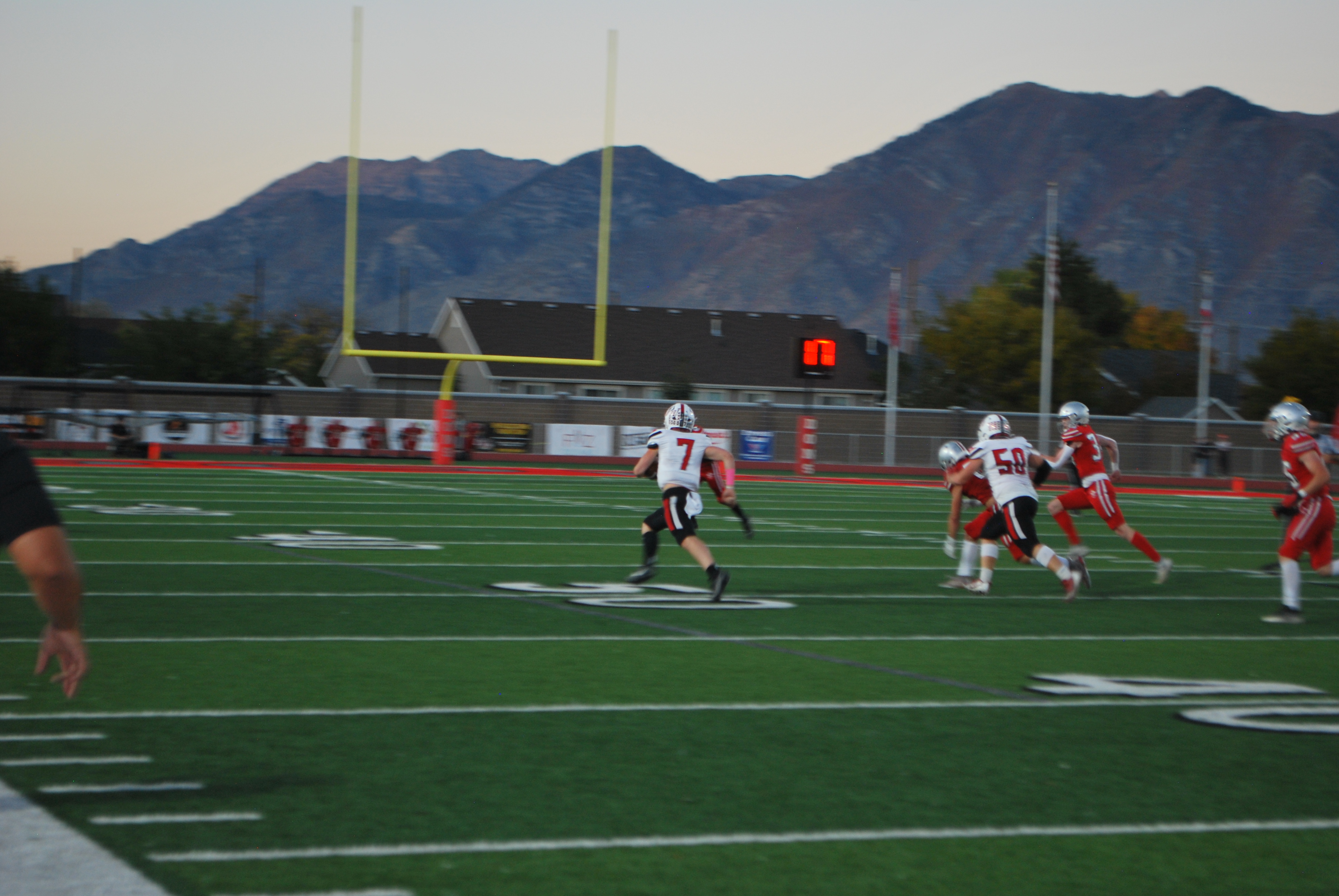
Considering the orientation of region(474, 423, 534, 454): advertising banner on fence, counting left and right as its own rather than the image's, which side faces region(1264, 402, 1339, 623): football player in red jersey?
front

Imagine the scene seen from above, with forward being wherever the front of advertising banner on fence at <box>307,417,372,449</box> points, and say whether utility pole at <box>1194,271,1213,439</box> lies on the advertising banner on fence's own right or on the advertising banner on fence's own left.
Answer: on the advertising banner on fence's own left

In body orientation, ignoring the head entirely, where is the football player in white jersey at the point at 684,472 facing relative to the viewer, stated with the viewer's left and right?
facing away from the viewer and to the left of the viewer

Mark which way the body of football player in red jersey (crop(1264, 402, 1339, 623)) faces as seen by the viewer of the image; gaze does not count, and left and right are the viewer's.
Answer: facing to the left of the viewer

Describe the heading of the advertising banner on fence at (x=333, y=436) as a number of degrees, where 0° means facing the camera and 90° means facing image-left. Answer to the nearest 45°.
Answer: approximately 0°

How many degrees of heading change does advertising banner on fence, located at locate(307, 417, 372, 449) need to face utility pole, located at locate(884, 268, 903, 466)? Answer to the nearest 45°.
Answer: approximately 90° to its left

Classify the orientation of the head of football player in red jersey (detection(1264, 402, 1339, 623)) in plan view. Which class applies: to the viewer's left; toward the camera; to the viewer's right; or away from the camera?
to the viewer's left

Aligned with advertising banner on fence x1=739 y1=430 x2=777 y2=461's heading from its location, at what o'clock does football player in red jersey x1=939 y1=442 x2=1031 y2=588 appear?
The football player in red jersey is roughly at 12 o'clock from the advertising banner on fence.

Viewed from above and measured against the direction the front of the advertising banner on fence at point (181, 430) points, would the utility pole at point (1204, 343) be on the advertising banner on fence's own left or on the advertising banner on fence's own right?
on the advertising banner on fence's own left

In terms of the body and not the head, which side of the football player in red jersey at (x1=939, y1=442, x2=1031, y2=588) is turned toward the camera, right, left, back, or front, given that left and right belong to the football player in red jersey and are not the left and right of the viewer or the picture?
left

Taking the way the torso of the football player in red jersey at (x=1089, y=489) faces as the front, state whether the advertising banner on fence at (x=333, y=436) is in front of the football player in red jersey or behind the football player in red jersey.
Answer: in front

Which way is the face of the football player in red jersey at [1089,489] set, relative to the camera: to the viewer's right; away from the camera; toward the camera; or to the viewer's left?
to the viewer's left

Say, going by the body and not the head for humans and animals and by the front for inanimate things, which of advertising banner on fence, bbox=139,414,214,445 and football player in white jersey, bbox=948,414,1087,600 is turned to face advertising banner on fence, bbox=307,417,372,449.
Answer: the football player in white jersey

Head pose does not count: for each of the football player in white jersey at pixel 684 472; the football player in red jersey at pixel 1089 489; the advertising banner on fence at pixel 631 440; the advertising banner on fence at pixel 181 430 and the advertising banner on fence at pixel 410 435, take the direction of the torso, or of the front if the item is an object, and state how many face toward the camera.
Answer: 3

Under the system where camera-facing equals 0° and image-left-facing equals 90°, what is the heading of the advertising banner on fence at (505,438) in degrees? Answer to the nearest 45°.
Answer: approximately 0°

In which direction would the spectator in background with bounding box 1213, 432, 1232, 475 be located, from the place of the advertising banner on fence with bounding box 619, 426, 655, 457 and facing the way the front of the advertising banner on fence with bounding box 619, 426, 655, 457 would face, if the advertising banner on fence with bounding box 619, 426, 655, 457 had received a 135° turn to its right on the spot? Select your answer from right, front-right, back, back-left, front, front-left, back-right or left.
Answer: back-right
